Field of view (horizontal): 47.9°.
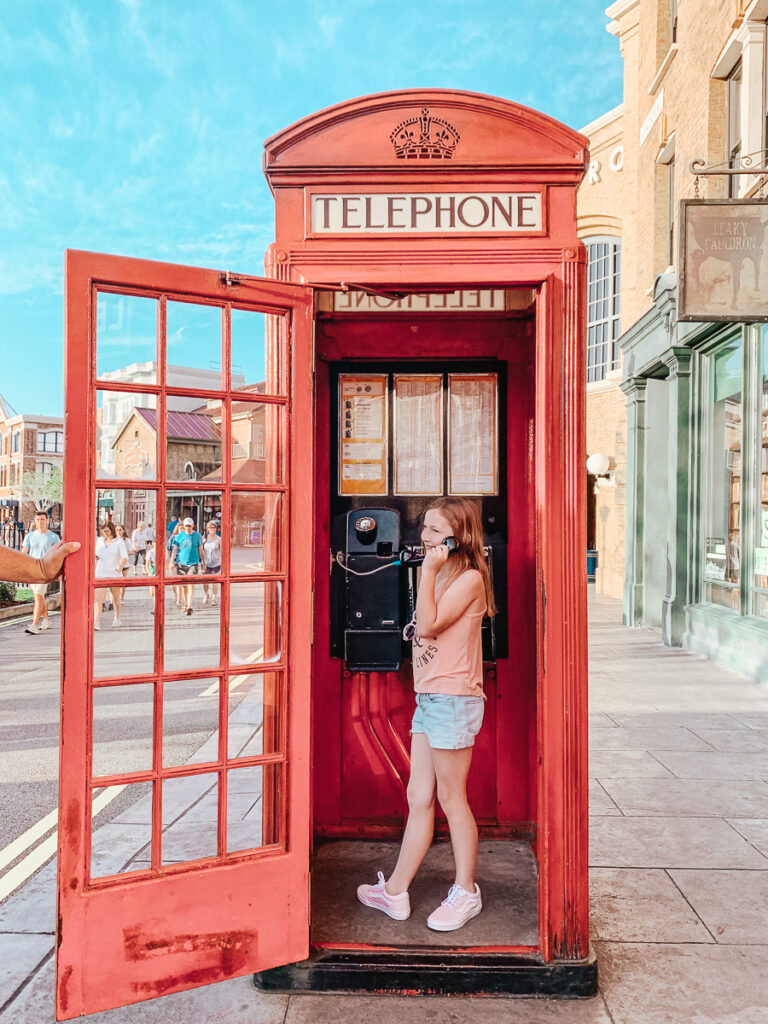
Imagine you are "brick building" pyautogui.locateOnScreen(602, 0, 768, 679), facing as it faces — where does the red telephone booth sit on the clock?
The red telephone booth is roughly at 11 o'clock from the brick building.

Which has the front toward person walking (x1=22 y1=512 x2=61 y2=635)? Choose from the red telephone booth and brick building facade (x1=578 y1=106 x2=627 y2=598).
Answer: the brick building facade

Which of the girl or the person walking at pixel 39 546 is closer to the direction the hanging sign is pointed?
the girl

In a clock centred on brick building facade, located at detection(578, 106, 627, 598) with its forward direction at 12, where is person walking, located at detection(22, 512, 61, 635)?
The person walking is roughly at 12 o'clock from the brick building facade.

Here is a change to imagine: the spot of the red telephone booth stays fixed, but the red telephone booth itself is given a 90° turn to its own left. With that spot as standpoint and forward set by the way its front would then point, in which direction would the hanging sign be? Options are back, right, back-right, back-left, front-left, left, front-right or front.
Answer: front-left

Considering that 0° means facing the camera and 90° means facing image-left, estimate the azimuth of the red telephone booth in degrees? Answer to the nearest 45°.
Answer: approximately 0°

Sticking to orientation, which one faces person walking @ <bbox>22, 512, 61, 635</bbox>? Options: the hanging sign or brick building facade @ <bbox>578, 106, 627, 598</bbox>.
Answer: the brick building facade

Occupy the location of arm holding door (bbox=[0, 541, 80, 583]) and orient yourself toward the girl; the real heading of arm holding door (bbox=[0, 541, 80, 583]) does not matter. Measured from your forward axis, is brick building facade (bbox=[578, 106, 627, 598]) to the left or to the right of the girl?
left
